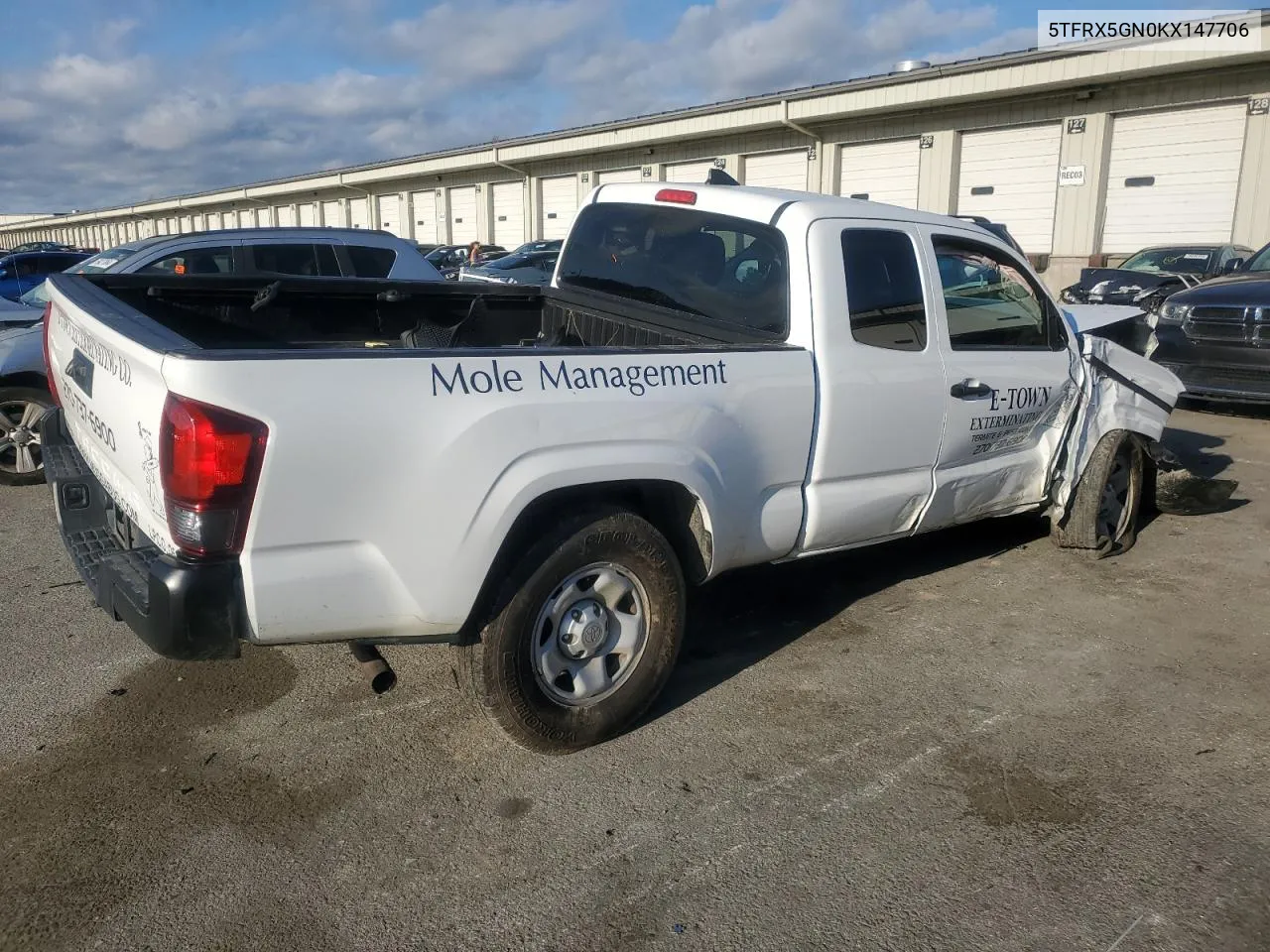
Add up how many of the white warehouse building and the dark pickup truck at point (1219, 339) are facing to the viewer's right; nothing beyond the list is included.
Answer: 0

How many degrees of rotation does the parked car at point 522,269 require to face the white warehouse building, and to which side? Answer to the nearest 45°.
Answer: approximately 135° to its left

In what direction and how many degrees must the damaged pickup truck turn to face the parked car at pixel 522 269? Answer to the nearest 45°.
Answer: approximately 45° to its left

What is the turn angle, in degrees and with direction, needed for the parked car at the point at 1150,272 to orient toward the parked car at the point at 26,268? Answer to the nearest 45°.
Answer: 0° — it already faces it

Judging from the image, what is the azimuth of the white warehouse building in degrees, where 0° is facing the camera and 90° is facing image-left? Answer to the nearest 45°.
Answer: approximately 45°

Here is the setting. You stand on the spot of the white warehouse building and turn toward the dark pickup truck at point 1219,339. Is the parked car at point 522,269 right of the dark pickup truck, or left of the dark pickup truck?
right

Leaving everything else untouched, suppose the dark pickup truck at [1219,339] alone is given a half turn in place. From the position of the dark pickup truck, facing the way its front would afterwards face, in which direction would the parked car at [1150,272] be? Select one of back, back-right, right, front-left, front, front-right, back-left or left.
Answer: front-left

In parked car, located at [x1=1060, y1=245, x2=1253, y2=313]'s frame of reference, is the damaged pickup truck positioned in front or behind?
in front

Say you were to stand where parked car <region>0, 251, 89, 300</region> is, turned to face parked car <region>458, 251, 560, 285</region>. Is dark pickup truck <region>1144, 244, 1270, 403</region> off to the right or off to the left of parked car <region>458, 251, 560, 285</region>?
right

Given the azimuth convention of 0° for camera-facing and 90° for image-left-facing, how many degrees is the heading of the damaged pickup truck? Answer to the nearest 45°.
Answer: approximately 225°
